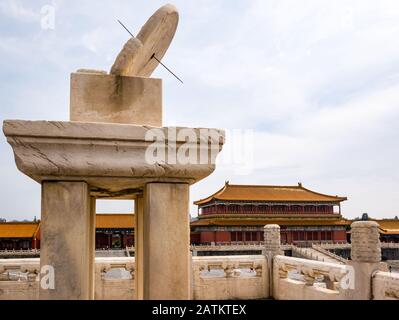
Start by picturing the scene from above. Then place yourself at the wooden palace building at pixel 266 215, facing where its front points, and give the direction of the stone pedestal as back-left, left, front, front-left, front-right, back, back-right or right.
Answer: front

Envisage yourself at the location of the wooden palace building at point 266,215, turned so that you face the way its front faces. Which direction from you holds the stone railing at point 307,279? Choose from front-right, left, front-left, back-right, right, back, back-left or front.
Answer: front

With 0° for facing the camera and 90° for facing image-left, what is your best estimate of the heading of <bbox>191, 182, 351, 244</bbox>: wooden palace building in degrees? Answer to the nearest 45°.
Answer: approximately 0°

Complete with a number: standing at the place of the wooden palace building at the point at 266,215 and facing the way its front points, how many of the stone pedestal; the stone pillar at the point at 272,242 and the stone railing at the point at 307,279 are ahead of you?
3

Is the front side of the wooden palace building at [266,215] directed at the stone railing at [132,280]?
yes

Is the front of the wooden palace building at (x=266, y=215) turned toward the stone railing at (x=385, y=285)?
yes

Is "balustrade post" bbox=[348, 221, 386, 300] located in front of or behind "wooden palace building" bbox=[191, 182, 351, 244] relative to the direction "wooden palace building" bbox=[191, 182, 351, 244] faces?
in front

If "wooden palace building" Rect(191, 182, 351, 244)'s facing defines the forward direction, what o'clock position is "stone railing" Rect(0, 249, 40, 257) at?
The stone railing is roughly at 2 o'clock from the wooden palace building.

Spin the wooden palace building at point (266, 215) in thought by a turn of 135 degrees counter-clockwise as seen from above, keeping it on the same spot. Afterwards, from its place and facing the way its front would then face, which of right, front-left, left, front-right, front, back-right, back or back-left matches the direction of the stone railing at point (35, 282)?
back-right

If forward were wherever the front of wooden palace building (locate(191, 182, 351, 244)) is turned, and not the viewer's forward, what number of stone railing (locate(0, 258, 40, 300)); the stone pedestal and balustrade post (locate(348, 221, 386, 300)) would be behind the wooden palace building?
0

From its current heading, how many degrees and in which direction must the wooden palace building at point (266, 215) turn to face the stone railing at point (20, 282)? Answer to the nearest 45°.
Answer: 0° — it already faces it

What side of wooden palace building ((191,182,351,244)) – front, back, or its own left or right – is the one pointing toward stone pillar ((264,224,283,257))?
front

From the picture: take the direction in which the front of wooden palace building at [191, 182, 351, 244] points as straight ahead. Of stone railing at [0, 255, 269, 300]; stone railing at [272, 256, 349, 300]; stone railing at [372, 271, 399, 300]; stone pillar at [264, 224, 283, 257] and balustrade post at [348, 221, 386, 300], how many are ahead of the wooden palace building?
5
